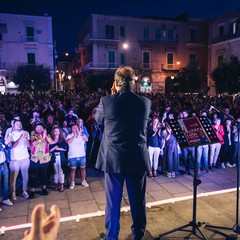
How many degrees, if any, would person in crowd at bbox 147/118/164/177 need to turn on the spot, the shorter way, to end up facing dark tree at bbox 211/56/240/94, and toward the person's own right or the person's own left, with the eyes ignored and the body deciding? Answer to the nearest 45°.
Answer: approximately 180°

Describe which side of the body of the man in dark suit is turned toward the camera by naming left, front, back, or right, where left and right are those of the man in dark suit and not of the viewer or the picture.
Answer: back

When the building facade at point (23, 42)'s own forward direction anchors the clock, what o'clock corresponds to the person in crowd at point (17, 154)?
The person in crowd is roughly at 12 o'clock from the building facade.

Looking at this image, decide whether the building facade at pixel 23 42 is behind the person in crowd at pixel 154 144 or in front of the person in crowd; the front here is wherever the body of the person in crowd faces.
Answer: behind

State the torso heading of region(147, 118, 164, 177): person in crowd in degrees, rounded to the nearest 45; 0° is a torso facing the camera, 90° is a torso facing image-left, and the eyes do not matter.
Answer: approximately 0°

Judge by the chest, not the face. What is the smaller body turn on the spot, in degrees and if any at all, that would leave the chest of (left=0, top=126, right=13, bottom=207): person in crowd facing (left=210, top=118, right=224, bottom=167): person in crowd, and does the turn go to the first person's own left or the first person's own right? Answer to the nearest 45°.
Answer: approximately 45° to the first person's own left

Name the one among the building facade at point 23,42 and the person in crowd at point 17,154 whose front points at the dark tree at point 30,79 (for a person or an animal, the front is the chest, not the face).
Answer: the building facade

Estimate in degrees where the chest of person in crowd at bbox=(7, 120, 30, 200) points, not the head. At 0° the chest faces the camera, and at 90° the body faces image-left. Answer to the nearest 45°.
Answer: approximately 315°

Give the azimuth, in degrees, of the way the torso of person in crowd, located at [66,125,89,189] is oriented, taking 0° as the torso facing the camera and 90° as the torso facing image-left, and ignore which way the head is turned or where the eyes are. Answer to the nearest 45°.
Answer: approximately 0°
